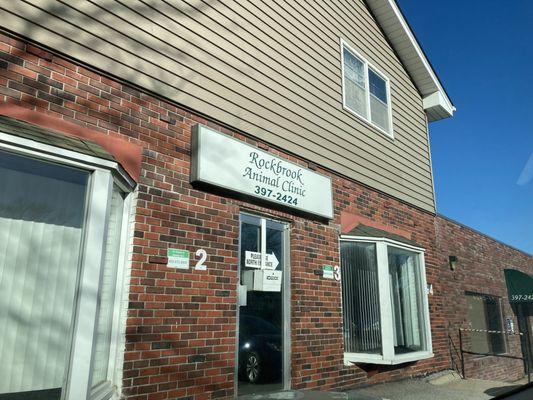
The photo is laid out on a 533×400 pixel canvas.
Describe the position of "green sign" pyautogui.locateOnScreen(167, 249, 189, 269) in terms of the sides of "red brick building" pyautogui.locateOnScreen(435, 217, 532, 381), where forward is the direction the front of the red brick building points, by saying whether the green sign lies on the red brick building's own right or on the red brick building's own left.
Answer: on the red brick building's own right

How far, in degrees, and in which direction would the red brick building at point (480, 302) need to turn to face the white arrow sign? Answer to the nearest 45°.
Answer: approximately 45° to its right

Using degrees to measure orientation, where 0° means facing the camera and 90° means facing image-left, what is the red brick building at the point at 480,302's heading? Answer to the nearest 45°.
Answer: approximately 315°
